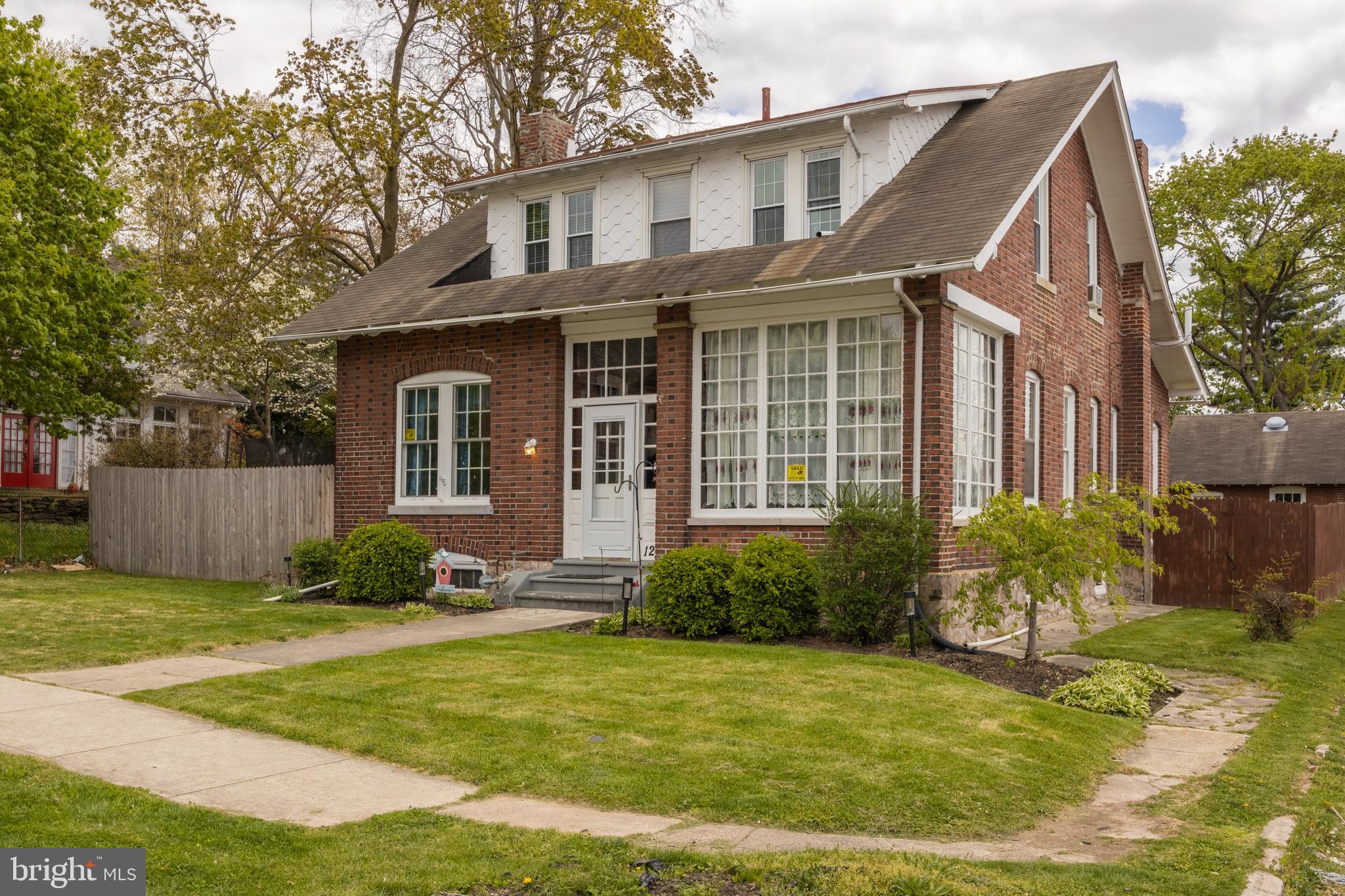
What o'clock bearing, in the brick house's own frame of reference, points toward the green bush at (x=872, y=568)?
The green bush is roughly at 10 o'clock from the brick house.

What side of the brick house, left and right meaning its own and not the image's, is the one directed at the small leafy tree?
left

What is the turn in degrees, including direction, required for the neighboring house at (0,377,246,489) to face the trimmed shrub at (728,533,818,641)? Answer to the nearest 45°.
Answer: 0° — it already faces it

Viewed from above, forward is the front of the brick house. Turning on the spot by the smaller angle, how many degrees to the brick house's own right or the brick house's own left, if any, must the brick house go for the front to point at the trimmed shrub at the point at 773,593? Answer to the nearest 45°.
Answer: approximately 45° to the brick house's own left

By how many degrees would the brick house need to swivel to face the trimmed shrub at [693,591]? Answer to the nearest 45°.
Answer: approximately 45° to its left

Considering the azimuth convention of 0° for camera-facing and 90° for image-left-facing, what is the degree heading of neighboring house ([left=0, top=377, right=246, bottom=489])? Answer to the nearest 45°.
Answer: approximately 0°

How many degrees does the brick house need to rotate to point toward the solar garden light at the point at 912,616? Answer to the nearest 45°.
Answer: approximately 45° to its left

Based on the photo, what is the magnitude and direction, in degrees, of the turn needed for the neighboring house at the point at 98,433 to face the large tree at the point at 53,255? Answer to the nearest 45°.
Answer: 0° — it already faces it
